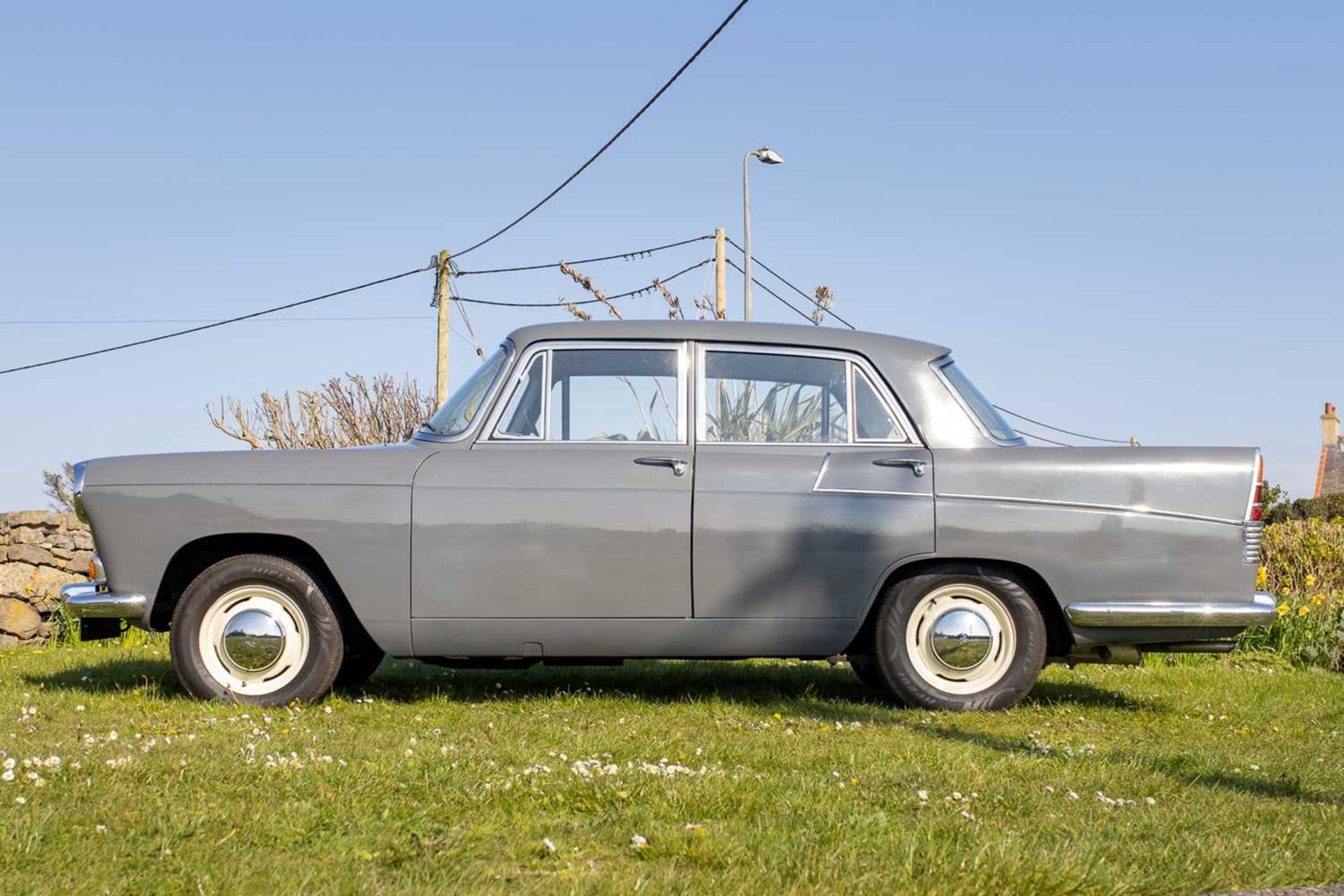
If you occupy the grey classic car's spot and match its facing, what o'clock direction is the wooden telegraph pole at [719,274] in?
The wooden telegraph pole is roughly at 3 o'clock from the grey classic car.

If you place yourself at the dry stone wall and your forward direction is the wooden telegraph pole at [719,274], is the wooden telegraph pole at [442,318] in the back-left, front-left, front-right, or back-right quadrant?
front-left

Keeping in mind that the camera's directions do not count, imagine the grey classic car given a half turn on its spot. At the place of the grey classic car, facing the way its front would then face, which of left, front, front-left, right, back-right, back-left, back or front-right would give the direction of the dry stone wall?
back-left

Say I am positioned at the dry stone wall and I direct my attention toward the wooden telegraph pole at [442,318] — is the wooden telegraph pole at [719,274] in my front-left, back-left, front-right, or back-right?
front-right

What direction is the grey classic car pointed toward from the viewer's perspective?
to the viewer's left

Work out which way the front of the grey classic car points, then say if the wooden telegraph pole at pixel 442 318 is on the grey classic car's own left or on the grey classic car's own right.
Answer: on the grey classic car's own right
